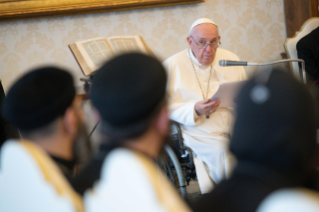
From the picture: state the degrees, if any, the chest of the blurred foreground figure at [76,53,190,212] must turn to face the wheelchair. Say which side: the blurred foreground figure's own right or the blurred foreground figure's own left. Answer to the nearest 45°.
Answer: approximately 45° to the blurred foreground figure's own left

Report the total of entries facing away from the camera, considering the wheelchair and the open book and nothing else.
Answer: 0

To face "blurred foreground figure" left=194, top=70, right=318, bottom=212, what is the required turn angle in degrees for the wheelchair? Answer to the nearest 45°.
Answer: approximately 45° to its right

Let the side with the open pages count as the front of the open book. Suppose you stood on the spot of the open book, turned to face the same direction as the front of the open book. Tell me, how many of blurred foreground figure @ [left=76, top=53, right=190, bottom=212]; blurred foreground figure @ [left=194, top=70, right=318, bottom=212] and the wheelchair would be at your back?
0

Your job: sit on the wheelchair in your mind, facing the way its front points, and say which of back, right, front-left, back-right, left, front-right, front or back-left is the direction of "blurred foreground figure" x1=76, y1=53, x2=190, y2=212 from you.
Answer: front-right

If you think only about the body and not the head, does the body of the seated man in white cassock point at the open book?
no

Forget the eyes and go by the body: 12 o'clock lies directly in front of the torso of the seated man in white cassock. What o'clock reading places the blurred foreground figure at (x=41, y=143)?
The blurred foreground figure is roughly at 2 o'clock from the seated man in white cassock.

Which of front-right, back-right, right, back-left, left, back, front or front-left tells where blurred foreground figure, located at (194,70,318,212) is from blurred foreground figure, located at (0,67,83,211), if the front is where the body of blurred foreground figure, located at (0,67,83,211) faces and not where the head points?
right

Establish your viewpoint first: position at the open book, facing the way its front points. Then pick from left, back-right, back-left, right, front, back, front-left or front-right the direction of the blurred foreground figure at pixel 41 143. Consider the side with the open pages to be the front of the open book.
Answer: front-right

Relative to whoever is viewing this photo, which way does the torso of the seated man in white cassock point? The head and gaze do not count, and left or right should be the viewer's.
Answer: facing the viewer and to the right of the viewer

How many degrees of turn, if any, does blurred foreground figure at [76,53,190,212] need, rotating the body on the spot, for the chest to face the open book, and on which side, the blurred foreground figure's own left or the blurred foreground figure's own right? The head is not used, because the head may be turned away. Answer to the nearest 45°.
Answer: approximately 45° to the blurred foreground figure's own left

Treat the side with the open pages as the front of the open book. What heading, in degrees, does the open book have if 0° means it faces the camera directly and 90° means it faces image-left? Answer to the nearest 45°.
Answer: approximately 315°

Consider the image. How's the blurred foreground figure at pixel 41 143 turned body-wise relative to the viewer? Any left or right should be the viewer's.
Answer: facing away from the viewer and to the right of the viewer

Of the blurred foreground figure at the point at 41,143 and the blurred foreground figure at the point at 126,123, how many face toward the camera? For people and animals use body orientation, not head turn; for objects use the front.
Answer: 0

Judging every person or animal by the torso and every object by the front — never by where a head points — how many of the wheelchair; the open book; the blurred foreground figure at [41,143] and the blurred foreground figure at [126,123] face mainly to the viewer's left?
0

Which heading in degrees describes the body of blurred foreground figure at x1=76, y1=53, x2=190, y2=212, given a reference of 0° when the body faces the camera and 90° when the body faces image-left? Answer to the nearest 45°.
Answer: approximately 225°
